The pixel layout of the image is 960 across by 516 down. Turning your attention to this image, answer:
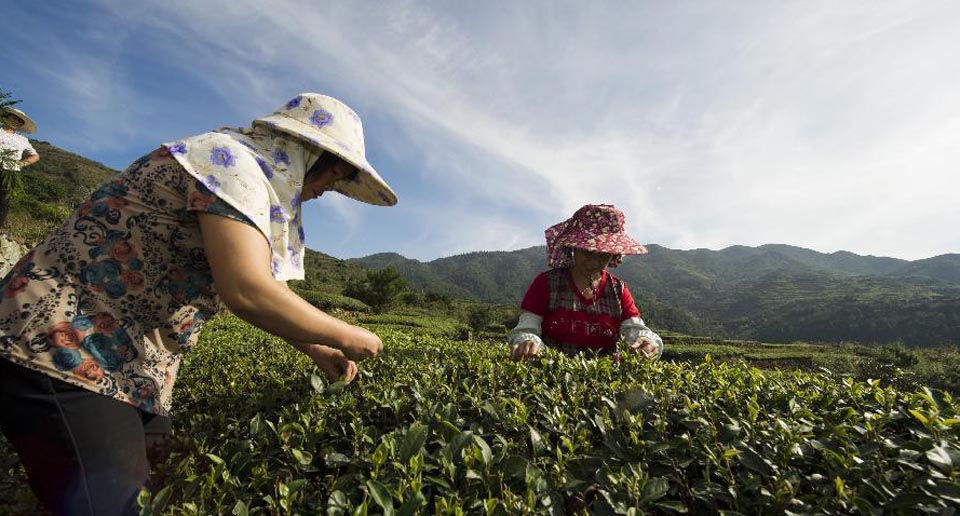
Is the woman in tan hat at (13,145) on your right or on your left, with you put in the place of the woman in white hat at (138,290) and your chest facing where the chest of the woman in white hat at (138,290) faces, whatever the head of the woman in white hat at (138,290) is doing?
on your left

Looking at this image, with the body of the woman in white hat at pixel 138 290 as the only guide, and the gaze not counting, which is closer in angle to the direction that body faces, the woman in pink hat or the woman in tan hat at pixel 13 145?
the woman in pink hat

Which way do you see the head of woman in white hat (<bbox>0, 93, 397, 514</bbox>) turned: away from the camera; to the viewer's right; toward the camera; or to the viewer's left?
to the viewer's right

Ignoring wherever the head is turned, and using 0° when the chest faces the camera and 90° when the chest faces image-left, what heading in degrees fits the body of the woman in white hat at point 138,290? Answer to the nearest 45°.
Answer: approximately 270°

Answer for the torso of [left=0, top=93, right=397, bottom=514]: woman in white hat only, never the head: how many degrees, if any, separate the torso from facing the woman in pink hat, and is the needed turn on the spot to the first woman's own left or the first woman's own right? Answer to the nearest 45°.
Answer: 0° — they already face them
